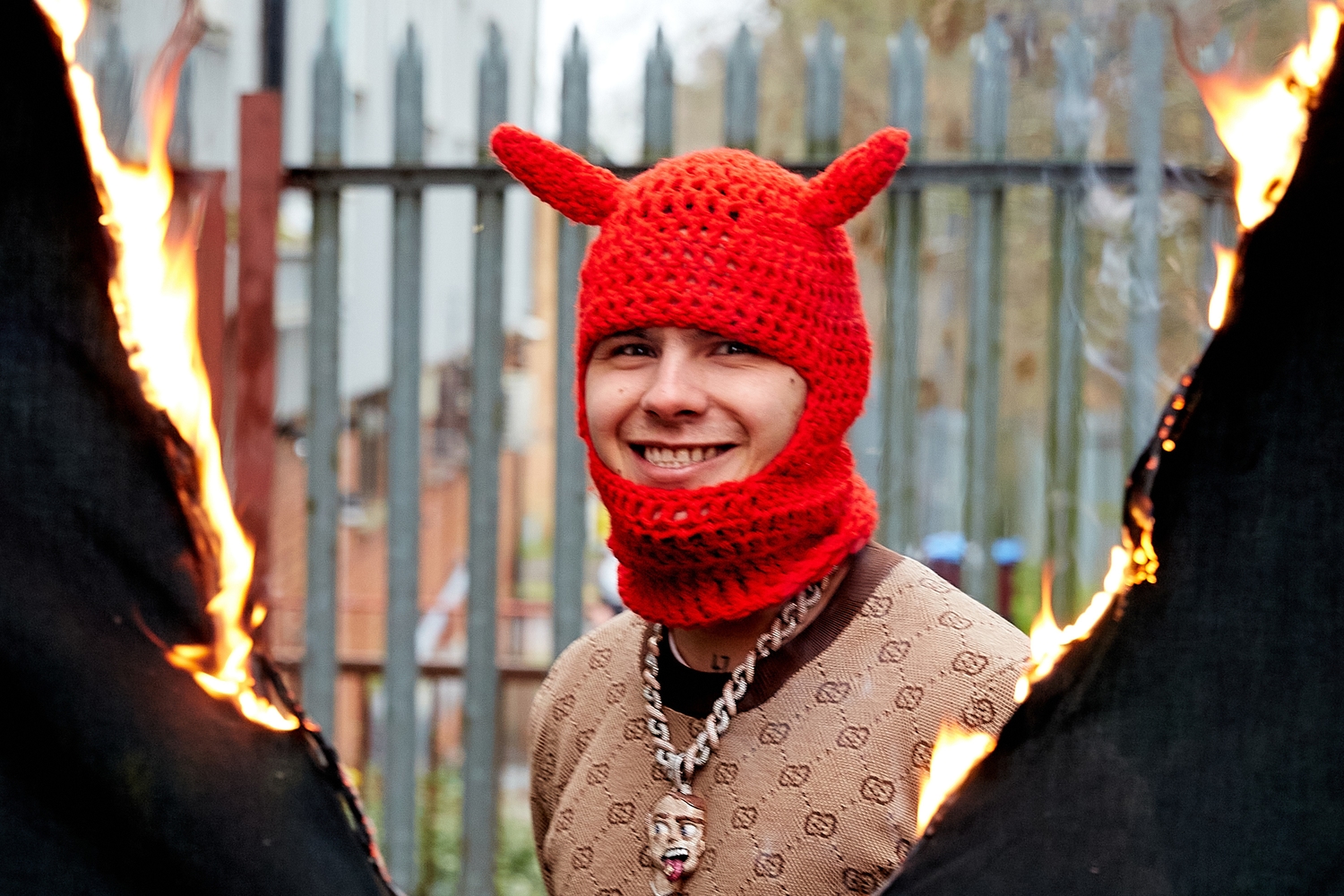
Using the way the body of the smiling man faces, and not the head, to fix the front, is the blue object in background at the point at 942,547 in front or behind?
behind

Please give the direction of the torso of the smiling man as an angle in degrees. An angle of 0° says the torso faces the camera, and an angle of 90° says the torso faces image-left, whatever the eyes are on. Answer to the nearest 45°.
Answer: approximately 45°

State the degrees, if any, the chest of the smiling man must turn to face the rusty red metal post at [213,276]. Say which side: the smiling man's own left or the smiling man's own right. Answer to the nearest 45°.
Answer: approximately 90° to the smiling man's own right

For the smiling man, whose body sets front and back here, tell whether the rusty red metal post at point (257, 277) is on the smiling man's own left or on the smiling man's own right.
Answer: on the smiling man's own right

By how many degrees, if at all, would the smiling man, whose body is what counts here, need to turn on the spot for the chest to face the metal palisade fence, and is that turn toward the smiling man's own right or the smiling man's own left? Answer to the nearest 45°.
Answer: approximately 135° to the smiling man's own right
